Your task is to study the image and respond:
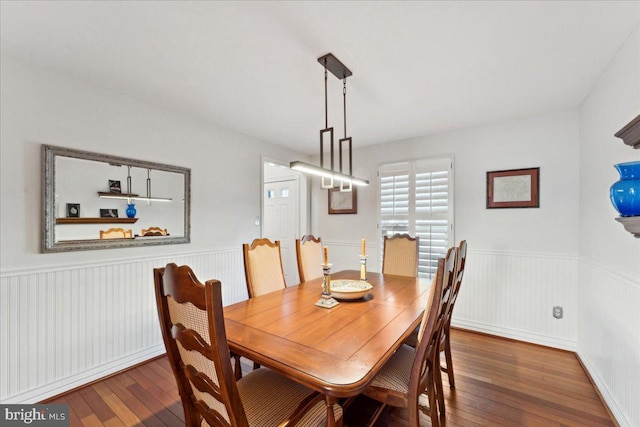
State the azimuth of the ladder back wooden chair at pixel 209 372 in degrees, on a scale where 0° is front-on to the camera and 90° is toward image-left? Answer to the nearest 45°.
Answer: approximately 225°

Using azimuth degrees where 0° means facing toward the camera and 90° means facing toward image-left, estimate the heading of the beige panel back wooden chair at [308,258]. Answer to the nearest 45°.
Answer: approximately 315°

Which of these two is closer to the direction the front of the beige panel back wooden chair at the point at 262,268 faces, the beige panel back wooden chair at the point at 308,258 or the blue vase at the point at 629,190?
the blue vase

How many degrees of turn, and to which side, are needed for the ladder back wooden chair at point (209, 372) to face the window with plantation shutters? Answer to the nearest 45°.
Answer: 0° — it already faces it

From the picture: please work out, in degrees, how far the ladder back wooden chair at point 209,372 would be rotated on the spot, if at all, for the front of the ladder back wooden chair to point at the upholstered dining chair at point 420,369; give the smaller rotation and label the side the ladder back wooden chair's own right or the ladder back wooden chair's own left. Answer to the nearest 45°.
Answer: approximately 45° to the ladder back wooden chair's own right

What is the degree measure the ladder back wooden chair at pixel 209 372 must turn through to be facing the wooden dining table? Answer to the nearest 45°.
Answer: approximately 45° to its right

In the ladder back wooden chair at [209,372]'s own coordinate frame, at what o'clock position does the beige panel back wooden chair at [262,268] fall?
the beige panel back wooden chair at [262,268] is roughly at 11 o'clock from the ladder back wooden chair at [209,372].

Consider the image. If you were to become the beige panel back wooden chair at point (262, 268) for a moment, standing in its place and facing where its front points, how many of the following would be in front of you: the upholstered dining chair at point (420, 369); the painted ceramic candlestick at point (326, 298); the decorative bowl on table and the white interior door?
3

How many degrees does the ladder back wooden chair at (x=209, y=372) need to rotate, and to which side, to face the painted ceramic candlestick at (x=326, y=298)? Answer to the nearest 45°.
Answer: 0° — it already faces it

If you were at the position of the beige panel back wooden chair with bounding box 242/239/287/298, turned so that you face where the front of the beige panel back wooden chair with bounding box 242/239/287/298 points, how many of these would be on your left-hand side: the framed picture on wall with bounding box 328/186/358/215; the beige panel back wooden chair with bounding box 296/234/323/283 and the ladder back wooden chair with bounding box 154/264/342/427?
2
